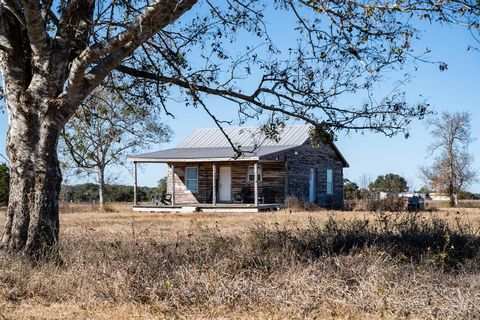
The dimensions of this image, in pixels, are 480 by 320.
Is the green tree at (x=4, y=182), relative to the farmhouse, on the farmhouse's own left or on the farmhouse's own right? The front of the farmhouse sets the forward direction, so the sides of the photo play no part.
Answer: on the farmhouse's own right

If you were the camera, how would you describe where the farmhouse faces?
facing the viewer and to the left of the viewer
